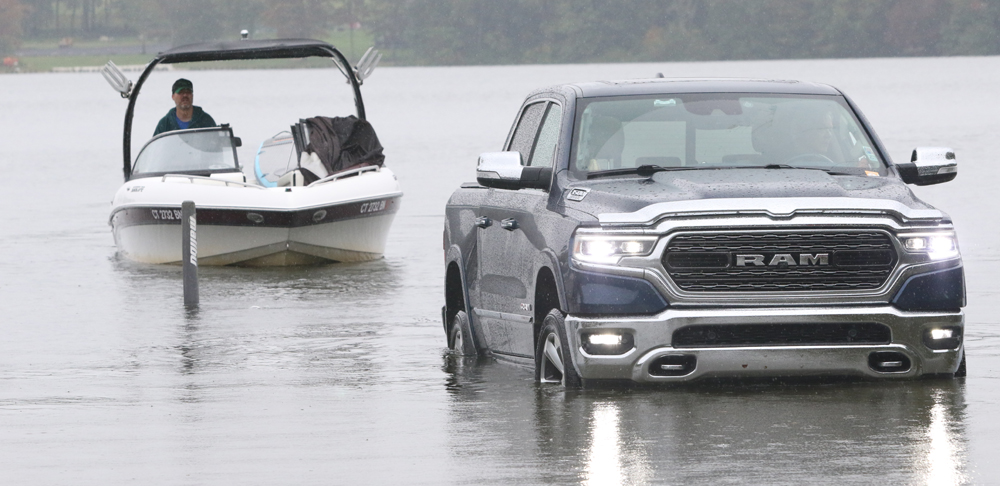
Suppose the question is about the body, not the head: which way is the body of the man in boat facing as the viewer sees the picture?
toward the camera

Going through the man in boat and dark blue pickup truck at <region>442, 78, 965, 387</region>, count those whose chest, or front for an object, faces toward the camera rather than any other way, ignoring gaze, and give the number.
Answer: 2

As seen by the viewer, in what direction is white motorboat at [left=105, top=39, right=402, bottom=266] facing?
toward the camera

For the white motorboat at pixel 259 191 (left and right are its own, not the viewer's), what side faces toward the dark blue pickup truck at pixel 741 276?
front

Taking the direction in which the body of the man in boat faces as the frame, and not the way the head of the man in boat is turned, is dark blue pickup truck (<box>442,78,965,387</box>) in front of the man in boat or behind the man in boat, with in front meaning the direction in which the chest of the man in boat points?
in front

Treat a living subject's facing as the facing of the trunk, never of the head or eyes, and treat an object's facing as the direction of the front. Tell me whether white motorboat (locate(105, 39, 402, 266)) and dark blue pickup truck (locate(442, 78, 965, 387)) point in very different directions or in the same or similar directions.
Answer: same or similar directions

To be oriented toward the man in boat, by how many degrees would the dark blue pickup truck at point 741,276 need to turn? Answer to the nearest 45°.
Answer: approximately 135° to its right

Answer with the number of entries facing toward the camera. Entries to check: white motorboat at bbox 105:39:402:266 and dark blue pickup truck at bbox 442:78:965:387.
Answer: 2
